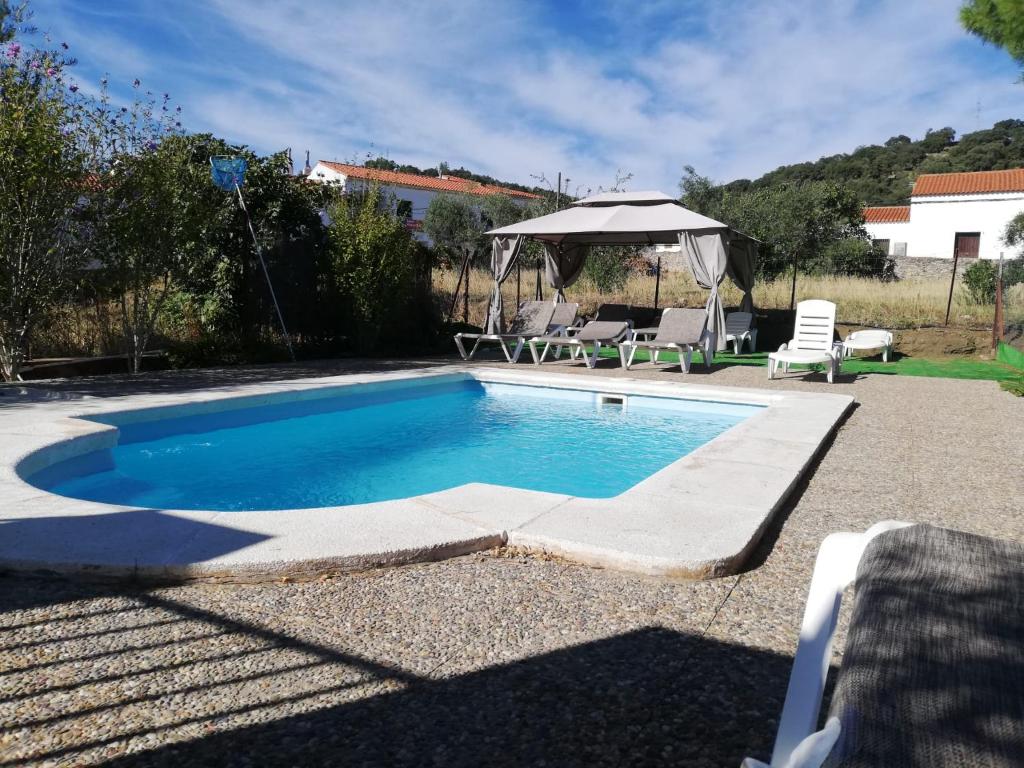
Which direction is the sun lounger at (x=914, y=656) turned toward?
toward the camera

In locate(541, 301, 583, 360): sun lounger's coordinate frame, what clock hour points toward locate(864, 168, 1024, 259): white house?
The white house is roughly at 6 o'clock from the sun lounger.

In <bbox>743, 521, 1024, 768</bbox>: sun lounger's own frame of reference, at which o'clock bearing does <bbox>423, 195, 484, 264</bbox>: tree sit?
The tree is roughly at 11 o'clock from the sun lounger.

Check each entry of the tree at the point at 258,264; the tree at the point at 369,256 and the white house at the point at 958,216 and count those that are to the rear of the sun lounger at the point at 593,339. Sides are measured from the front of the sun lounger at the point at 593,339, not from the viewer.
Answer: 1

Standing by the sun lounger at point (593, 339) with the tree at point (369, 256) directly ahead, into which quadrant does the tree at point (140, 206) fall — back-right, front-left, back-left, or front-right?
front-left

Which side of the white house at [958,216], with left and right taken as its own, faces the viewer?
front

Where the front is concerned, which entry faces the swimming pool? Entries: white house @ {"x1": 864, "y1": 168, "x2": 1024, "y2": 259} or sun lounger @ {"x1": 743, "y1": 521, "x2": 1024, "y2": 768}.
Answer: the white house

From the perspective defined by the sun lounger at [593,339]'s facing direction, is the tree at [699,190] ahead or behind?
behind

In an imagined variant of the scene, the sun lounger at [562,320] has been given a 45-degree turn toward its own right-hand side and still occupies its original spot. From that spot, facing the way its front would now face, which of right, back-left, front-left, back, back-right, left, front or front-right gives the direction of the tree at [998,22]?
back-left

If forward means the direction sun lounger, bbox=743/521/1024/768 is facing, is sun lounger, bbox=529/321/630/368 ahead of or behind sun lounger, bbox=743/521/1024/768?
behind

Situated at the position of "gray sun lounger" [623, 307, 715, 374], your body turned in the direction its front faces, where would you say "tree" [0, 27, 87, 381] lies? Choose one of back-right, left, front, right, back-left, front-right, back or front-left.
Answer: front

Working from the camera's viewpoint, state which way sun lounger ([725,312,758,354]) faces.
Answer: facing the viewer and to the left of the viewer
